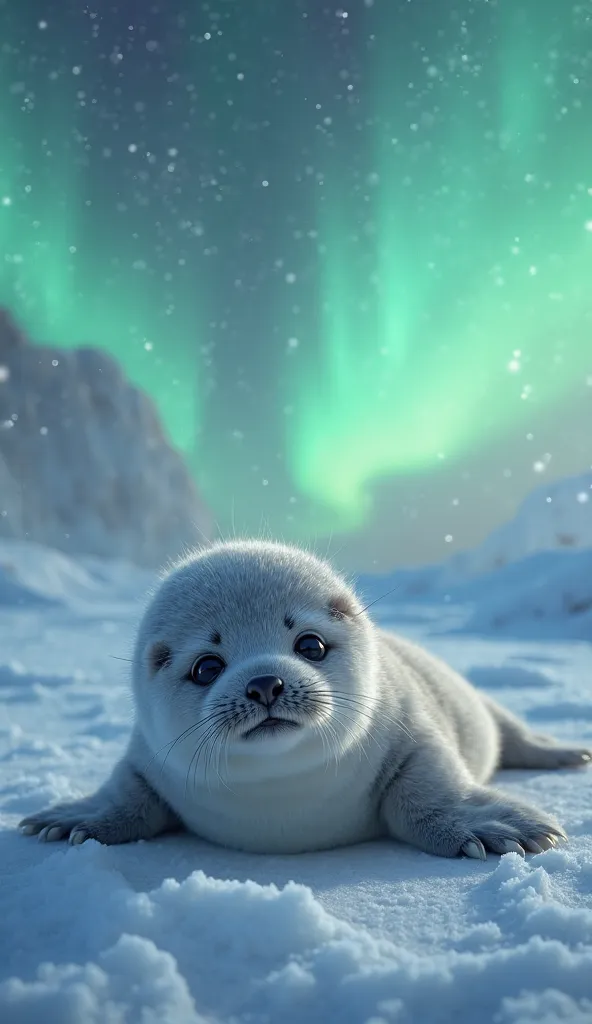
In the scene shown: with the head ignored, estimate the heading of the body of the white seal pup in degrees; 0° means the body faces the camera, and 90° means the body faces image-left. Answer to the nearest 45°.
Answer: approximately 45°
